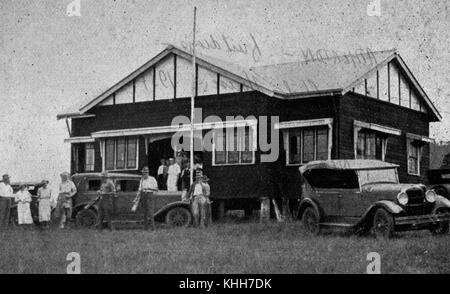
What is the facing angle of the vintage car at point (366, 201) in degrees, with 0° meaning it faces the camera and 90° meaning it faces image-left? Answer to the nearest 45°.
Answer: approximately 315°

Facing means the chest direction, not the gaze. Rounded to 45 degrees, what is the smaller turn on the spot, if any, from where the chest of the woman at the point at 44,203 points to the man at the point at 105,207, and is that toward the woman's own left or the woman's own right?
approximately 45° to the woman's own left

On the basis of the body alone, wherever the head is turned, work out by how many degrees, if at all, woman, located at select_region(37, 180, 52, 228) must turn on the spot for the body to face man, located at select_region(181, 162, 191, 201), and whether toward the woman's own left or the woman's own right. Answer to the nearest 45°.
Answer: approximately 90° to the woman's own left

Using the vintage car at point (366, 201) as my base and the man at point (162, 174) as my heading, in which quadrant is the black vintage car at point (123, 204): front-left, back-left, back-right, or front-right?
front-left

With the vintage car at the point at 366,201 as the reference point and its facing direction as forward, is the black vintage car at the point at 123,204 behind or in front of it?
behind

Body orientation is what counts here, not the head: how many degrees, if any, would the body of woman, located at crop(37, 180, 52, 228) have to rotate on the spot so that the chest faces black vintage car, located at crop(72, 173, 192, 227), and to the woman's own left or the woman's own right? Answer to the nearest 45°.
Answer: approximately 45° to the woman's own left

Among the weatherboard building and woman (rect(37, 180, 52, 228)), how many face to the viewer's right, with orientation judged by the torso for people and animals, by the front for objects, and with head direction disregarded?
0

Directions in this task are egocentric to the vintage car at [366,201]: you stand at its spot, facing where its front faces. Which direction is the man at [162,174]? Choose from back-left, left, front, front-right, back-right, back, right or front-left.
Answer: back

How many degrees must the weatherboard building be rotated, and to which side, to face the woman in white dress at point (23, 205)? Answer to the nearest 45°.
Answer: approximately 45° to its right

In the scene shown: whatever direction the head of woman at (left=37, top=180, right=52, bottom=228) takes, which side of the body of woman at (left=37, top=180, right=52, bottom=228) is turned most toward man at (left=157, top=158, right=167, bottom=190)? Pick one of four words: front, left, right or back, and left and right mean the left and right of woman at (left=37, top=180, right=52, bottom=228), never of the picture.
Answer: left

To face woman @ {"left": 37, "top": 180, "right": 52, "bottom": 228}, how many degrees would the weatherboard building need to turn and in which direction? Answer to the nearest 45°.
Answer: approximately 45° to its right

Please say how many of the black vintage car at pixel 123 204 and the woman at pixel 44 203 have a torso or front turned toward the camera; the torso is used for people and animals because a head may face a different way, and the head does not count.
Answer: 1

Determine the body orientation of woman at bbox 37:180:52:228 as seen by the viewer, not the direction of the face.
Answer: toward the camera

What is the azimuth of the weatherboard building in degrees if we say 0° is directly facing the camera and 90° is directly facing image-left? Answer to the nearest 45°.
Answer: approximately 45°

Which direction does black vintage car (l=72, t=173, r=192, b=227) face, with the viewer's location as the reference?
facing to the right of the viewer
